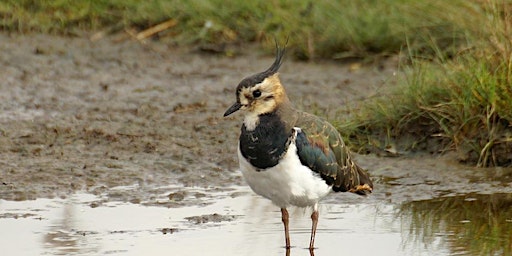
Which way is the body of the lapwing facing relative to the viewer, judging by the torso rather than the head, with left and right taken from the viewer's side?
facing the viewer and to the left of the viewer
